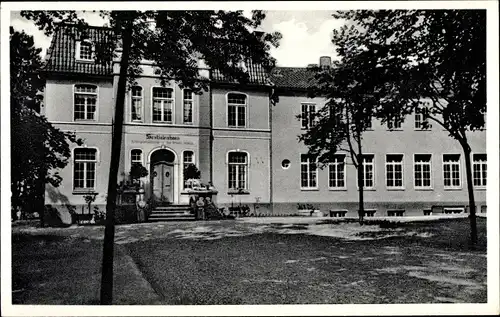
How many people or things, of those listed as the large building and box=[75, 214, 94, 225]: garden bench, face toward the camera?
2

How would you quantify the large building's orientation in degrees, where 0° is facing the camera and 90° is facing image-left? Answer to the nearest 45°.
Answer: approximately 0°

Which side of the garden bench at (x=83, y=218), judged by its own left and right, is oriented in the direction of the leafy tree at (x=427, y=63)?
left

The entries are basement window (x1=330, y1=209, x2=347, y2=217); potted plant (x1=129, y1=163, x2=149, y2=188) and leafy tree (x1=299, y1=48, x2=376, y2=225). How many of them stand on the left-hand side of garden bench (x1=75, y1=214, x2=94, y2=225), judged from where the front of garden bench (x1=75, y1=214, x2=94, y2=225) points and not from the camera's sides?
3

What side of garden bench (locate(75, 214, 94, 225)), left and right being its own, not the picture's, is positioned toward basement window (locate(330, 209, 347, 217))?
left

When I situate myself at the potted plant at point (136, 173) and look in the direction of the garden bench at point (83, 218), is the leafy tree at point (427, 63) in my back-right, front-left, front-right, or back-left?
back-left
